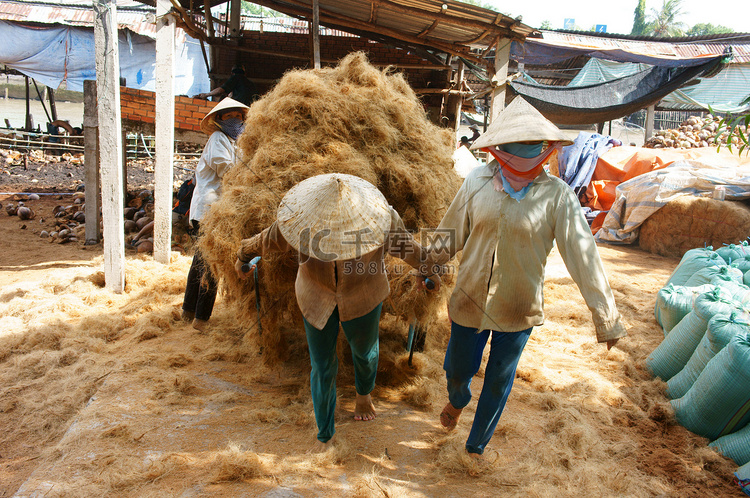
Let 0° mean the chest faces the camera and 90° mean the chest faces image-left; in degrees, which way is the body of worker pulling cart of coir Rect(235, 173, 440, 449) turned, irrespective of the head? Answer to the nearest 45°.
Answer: approximately 0°

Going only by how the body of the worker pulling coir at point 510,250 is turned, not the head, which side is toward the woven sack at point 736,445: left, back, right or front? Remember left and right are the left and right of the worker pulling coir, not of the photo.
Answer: left

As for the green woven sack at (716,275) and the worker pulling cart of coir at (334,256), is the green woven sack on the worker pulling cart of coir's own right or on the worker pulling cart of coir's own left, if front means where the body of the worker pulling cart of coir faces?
on the worker pulling cart of coir's own left

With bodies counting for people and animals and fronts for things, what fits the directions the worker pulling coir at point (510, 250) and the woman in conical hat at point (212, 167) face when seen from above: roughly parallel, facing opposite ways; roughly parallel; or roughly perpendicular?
roughly perpendicular

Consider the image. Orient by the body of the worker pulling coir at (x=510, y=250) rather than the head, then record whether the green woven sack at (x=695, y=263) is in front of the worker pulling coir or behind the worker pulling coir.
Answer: behind

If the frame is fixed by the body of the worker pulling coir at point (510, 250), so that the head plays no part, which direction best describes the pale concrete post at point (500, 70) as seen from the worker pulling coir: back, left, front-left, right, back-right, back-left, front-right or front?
back

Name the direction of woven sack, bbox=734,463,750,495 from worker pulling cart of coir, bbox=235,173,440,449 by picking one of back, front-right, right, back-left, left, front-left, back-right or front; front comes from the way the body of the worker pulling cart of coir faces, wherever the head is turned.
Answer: left

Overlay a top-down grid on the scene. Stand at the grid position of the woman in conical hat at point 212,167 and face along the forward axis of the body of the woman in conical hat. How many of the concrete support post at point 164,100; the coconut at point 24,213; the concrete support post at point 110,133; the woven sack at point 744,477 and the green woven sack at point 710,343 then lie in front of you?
2

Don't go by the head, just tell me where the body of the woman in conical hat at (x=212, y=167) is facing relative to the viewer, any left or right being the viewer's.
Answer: facing the viewer and to the right of the viewer

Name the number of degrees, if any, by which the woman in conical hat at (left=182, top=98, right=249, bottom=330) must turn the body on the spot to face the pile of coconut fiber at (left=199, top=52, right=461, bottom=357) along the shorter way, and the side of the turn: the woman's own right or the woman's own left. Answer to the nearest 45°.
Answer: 0° — they already face it
